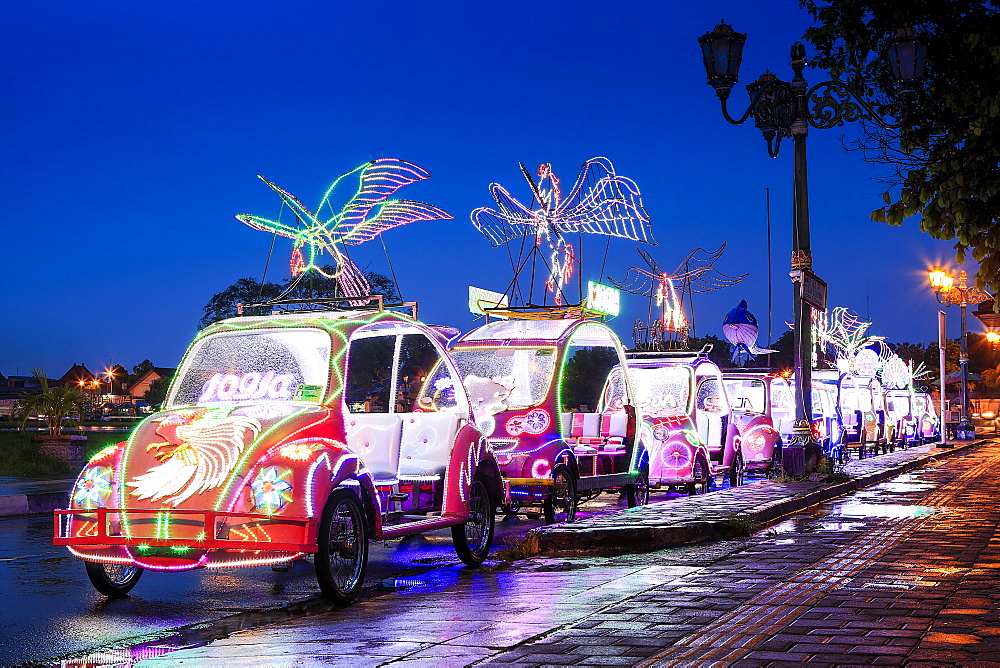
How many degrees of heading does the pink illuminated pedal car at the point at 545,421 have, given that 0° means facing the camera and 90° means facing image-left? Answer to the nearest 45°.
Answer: approximately 45°

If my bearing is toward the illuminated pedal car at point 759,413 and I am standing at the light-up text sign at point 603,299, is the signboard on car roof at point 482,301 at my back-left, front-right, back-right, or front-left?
back-left

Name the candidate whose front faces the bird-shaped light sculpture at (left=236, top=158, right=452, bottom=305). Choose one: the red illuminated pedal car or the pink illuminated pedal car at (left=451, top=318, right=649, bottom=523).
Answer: the pink illuminated pedal car

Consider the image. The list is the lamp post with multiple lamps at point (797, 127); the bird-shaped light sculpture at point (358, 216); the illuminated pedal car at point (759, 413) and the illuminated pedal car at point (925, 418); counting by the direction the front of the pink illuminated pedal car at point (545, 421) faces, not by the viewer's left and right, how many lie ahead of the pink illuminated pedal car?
1

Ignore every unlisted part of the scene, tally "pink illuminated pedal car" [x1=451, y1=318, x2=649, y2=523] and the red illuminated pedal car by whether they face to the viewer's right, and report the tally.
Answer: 0

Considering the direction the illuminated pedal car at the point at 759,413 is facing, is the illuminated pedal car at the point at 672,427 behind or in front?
in front

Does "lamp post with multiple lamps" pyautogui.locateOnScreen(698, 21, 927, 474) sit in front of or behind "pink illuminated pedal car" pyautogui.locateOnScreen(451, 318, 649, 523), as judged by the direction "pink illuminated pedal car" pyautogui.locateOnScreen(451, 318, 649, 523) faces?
behind

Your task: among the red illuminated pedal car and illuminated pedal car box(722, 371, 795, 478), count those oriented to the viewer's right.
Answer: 0

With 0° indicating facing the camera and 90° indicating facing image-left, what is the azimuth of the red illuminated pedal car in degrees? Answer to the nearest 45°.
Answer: approximately 45°

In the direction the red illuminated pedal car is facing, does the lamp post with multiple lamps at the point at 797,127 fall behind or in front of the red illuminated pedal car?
behind

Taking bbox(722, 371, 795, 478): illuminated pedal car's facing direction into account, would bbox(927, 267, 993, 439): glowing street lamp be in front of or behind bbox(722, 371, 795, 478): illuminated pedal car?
behind

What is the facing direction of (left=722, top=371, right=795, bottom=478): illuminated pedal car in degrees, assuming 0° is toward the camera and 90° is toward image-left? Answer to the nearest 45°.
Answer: approximately 45°

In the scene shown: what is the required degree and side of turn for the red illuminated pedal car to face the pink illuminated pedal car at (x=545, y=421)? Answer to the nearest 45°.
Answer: approximately 180°

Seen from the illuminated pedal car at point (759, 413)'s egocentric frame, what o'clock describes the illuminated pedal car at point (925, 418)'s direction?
the illuminated pedal car at point (925, 418) is roughly at 5 o'clock from the illuminated pedal car at point (759, 413).

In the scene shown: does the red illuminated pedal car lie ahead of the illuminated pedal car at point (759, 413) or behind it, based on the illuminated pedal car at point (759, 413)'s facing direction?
ahead
